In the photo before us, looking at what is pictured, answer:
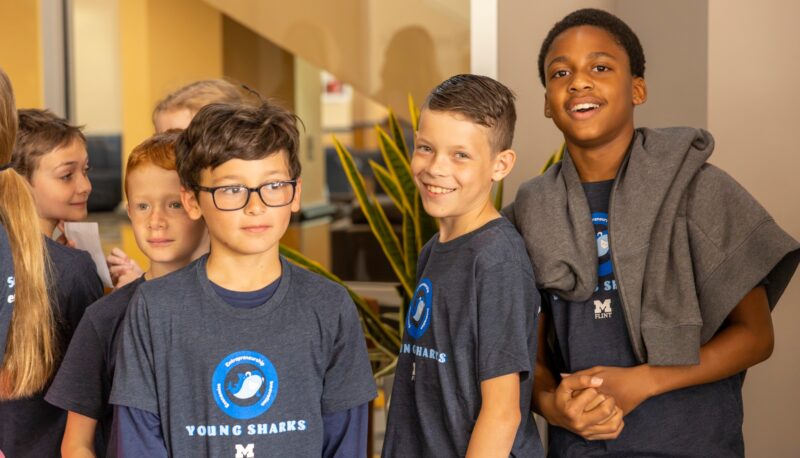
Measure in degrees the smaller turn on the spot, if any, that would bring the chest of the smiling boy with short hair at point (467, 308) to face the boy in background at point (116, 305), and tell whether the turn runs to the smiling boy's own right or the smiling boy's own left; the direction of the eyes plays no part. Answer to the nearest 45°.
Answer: approximately 45° to the smiling boy's own right

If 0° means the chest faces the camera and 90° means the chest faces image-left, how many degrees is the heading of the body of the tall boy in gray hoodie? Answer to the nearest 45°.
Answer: approximately 45°

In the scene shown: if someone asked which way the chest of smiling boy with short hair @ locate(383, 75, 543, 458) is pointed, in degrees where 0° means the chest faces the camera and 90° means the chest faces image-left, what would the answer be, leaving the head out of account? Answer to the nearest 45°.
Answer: approximately 45°

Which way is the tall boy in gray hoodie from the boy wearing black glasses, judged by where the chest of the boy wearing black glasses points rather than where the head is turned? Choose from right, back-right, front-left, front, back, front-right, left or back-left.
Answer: left

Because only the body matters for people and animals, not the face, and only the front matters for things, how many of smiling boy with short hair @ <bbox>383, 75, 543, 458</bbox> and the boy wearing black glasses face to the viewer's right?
0

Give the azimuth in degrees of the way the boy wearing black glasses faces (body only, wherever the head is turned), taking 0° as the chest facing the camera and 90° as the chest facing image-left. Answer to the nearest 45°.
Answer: approximately 0°
